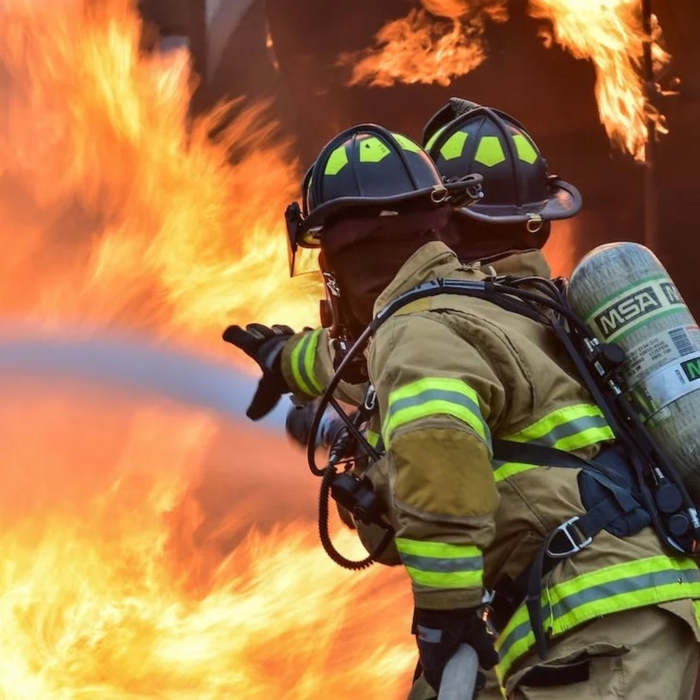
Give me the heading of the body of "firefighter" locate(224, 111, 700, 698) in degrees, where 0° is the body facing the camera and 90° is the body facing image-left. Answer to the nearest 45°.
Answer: approximately 90°

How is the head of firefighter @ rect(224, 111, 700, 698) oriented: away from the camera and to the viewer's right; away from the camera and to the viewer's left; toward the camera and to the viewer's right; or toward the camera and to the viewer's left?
away from the camera and to the viewer's left
